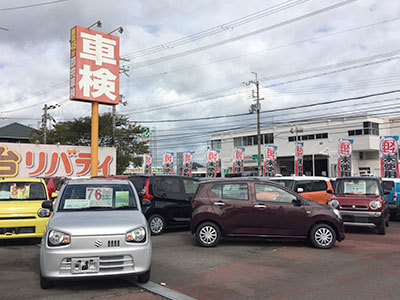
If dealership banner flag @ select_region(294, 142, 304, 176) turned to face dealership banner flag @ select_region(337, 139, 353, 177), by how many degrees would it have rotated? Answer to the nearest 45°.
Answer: approximately 45° to its left

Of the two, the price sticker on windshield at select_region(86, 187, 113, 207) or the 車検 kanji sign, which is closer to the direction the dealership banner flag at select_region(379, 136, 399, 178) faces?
the price sticker on windshield

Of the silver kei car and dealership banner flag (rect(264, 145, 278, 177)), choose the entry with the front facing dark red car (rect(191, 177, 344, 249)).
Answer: the dealership banner flag

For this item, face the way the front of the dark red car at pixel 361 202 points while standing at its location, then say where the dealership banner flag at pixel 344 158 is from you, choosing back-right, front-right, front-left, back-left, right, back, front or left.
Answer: back

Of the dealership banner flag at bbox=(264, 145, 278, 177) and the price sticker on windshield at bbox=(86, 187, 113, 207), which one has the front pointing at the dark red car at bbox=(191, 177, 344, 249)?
the dealership banner flag

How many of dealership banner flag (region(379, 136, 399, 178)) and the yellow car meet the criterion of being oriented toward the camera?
2

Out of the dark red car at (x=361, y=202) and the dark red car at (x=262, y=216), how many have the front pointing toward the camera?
1

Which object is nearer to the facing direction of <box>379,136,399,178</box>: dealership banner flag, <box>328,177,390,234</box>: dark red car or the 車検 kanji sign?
the dark red car

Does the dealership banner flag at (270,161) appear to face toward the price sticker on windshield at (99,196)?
yes
